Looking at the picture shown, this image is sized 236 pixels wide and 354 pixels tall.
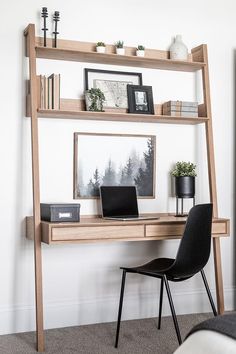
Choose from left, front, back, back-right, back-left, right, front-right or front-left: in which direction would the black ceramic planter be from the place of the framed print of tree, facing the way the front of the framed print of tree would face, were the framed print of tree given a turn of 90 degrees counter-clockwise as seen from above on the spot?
front

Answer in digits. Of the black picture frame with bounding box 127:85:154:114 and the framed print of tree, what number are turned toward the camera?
2

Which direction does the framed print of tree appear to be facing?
toward the camera

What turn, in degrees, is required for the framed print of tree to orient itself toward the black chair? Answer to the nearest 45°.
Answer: approximately 45° to its left

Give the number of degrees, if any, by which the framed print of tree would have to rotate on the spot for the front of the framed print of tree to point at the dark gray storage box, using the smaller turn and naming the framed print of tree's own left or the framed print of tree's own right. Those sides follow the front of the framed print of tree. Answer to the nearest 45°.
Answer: approximately 45° to the framed print of tree's own right

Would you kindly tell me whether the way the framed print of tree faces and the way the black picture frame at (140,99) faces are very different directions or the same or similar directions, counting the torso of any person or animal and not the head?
same or similar directions
